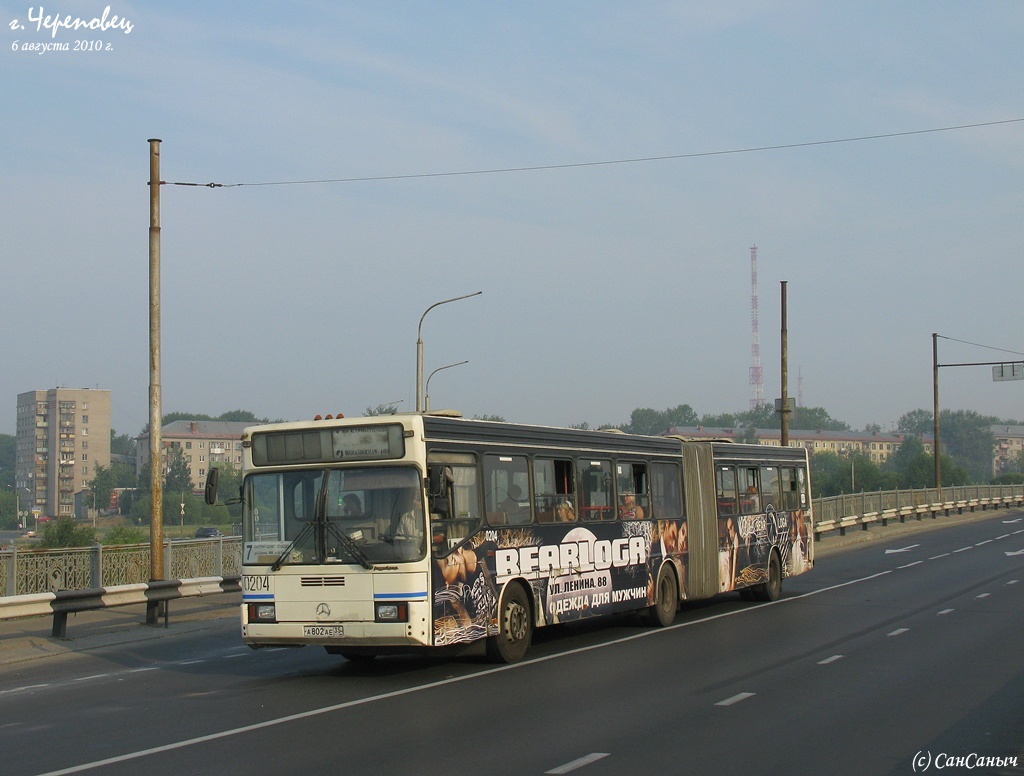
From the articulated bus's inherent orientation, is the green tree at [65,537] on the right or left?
on its right

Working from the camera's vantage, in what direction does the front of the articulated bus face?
facing the viewer and to the left of the viewer

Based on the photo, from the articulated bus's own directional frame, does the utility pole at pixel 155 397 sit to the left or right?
on its right

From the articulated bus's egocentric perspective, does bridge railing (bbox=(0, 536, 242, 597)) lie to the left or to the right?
on its right
